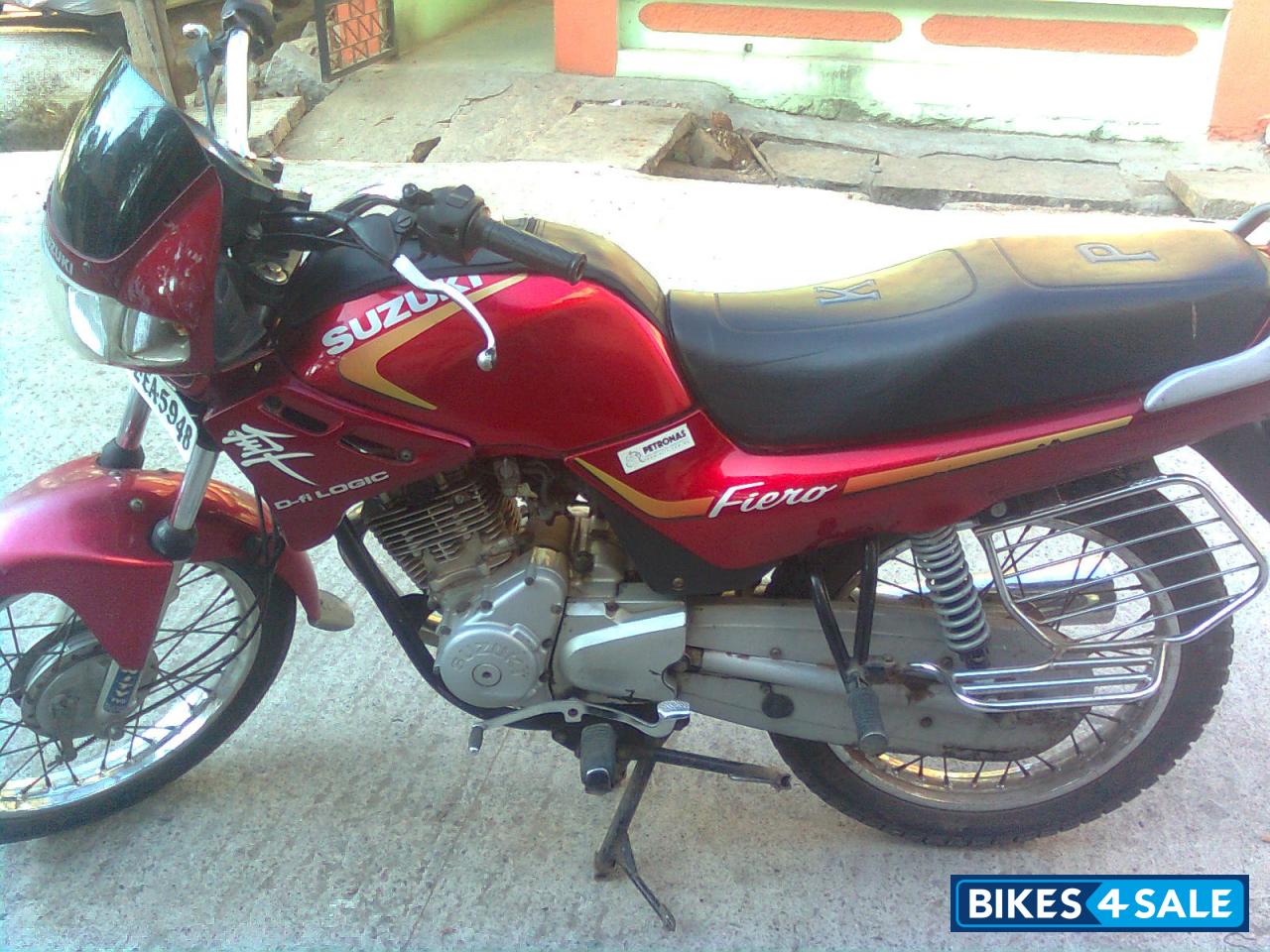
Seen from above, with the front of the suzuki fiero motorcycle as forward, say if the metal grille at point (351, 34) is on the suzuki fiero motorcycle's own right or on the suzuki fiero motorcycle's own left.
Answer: on the suzuki fiero motorcycle's own right

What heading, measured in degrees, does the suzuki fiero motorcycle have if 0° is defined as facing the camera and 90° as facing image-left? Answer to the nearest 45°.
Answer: approximately 90°

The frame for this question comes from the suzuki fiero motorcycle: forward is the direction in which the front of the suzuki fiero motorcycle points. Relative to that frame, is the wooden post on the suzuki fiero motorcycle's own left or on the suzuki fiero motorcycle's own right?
on the suzuki fiero motorcycle's own right
